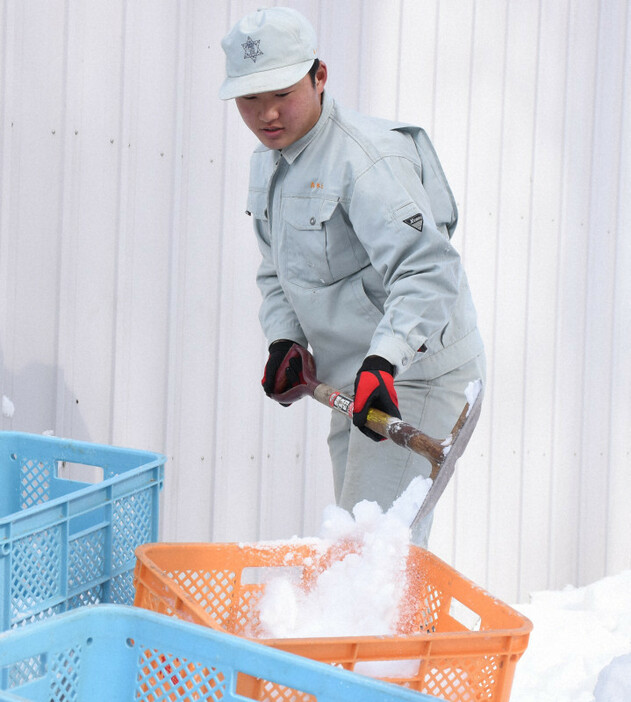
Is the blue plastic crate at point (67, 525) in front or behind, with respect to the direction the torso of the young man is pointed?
in front

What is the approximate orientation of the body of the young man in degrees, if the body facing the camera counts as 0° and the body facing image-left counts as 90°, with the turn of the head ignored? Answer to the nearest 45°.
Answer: approximately 45°

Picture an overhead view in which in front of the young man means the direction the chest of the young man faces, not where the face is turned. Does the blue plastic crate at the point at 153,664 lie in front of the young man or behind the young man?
in front
